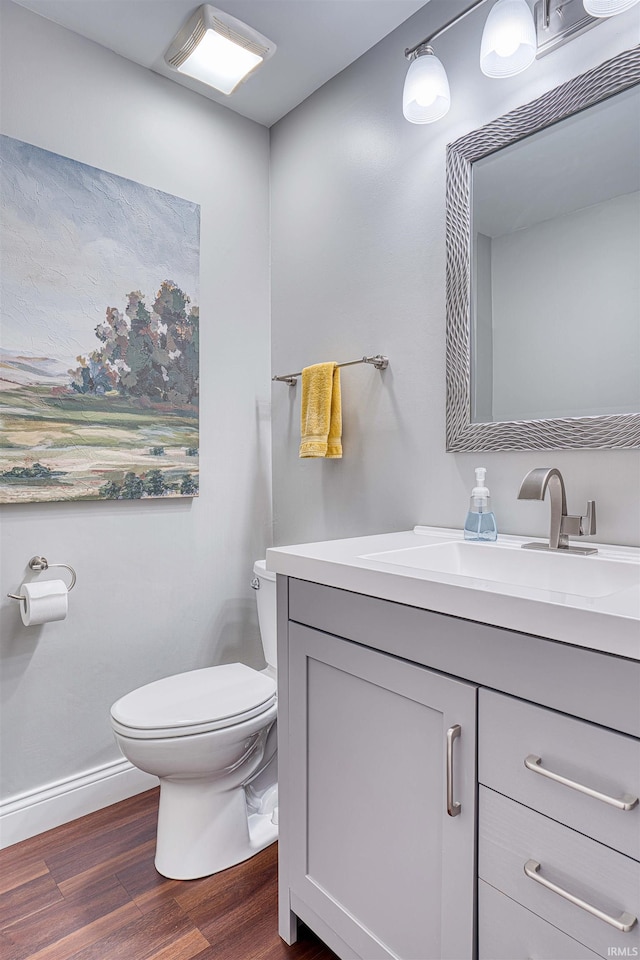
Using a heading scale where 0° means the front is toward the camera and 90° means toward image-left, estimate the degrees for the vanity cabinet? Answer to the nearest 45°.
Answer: approximately 45°

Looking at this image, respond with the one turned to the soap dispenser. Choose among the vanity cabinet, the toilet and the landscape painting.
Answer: the landscape painting

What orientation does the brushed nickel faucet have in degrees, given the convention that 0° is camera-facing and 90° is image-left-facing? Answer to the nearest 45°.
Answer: approximately 45°

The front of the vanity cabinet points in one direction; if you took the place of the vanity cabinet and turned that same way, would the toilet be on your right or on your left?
on your right

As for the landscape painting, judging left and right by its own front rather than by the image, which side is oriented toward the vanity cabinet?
front

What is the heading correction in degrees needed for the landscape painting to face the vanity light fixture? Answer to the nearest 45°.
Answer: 0° — it already faces it

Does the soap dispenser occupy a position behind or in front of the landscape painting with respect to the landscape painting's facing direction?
in front

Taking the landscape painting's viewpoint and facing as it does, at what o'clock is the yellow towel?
The yellow towel is roughly at 11 o'clock from the landscape painting.
